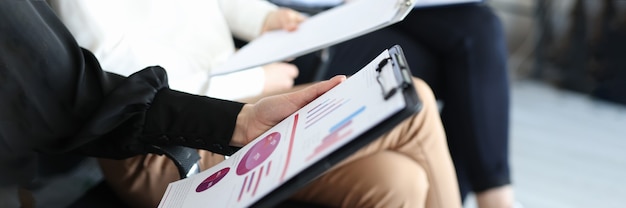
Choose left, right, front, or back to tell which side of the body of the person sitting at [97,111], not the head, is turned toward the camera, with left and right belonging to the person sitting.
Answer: right
